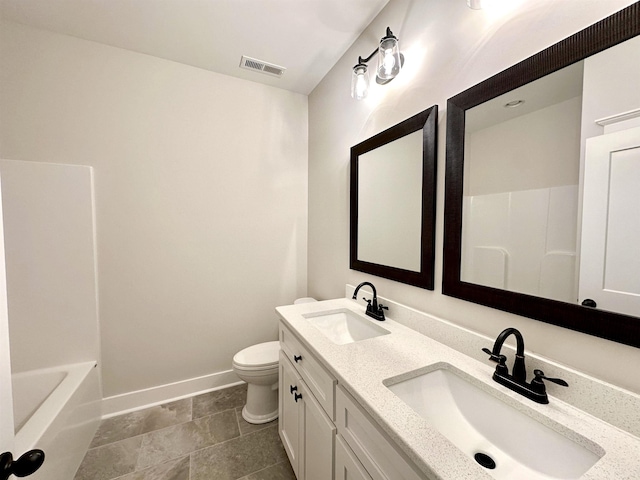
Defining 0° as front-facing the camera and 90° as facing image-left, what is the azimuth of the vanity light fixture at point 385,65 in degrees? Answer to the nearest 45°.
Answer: approximately 45°

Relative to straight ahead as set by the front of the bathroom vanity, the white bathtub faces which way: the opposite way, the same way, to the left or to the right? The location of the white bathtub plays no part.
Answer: the opposite way

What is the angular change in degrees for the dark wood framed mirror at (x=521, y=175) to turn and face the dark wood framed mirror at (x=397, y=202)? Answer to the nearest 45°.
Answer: approximately 90° to its right

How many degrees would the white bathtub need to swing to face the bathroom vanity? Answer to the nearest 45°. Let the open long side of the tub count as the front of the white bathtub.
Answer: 0° — it already faces it

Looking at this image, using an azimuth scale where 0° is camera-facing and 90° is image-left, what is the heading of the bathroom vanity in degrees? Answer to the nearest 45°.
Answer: approximately 45°
